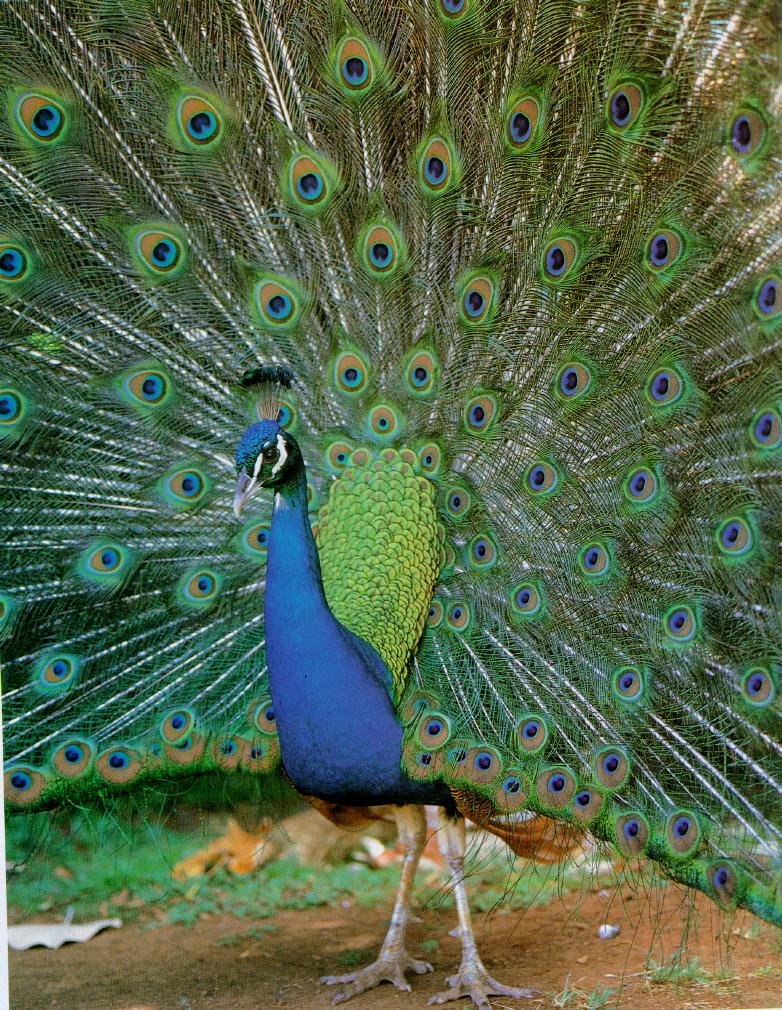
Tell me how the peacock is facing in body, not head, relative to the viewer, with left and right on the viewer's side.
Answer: facing the viewer and to the left of the viewer
